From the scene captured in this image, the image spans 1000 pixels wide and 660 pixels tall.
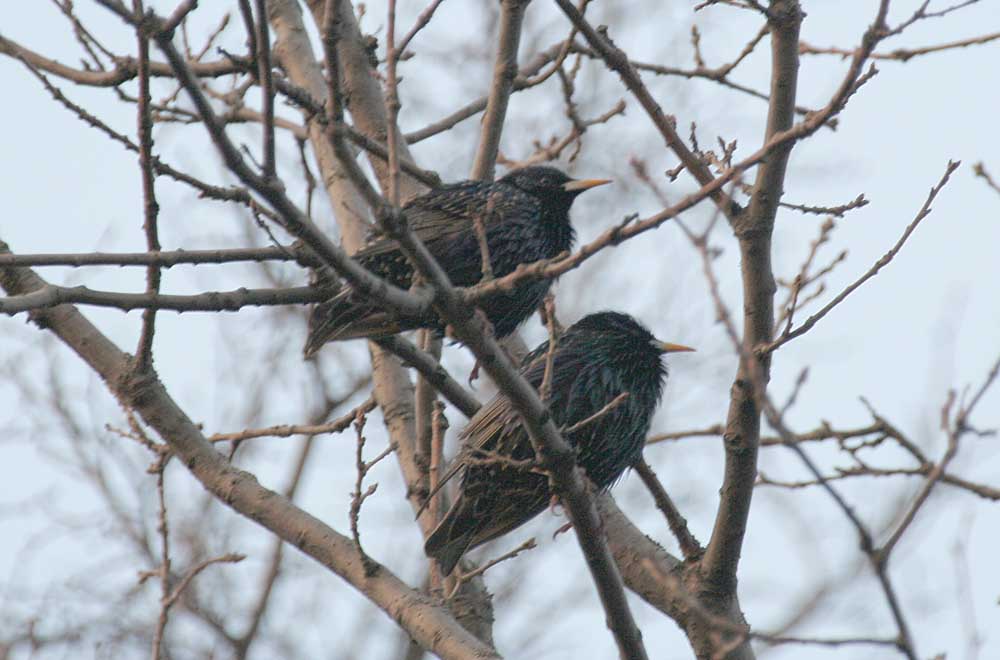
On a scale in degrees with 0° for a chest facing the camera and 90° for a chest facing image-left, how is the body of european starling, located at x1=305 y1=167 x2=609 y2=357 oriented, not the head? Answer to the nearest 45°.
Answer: approximately 270°

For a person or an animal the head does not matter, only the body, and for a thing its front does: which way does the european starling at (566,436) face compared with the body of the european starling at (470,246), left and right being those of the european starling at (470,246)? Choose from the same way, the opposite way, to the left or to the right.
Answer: the same way

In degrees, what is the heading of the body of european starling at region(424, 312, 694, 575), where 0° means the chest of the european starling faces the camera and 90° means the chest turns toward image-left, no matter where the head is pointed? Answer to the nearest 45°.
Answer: approximately 270°

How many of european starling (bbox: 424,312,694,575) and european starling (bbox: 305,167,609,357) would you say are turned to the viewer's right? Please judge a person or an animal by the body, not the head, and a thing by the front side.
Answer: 2
